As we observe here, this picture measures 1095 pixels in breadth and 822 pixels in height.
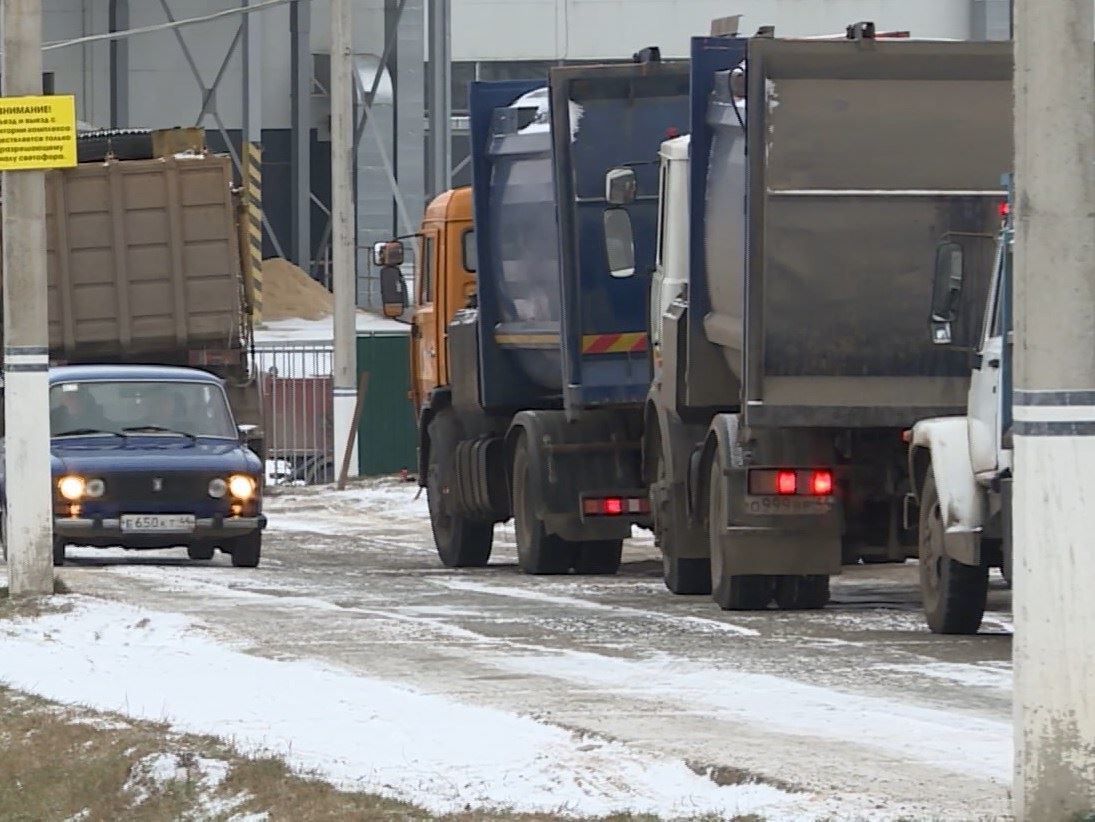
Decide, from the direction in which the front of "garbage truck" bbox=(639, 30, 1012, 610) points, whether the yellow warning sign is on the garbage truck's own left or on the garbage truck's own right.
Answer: on the garbage truck's own left

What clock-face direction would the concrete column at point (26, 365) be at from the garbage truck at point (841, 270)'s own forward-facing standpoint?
The concrete column is roughly at 9 o'clock from the garbage truck.

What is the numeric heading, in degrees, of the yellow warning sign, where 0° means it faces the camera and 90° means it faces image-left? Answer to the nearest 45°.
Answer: approximately 0°

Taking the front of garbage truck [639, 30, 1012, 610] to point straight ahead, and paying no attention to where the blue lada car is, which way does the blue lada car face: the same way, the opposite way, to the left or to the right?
the opposite way

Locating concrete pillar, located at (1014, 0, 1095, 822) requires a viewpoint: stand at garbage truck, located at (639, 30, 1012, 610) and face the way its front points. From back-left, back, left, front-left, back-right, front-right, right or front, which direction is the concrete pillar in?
back

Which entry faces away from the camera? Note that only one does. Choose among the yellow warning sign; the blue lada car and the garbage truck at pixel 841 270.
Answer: the garbage truck

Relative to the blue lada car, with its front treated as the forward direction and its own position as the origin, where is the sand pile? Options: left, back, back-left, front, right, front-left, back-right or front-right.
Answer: back

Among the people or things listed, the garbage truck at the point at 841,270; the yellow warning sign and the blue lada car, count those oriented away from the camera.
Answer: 1

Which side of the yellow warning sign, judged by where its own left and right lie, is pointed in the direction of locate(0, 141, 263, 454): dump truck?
back

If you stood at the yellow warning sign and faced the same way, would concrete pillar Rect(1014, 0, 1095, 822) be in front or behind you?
in front

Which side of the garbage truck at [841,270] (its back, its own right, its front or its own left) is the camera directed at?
back

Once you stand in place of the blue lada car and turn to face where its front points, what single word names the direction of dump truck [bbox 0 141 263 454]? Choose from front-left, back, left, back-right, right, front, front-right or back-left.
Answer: back

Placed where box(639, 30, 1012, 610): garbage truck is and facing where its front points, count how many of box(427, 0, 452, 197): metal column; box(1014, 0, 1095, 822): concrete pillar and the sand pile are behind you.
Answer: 1

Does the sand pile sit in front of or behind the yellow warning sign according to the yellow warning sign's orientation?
behind

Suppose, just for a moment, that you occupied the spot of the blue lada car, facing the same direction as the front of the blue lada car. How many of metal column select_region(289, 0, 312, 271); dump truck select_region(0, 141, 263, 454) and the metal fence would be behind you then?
3

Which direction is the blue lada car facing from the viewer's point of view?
toward the camera

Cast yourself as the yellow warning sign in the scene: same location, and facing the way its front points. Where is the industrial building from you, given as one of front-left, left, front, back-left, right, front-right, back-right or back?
back
